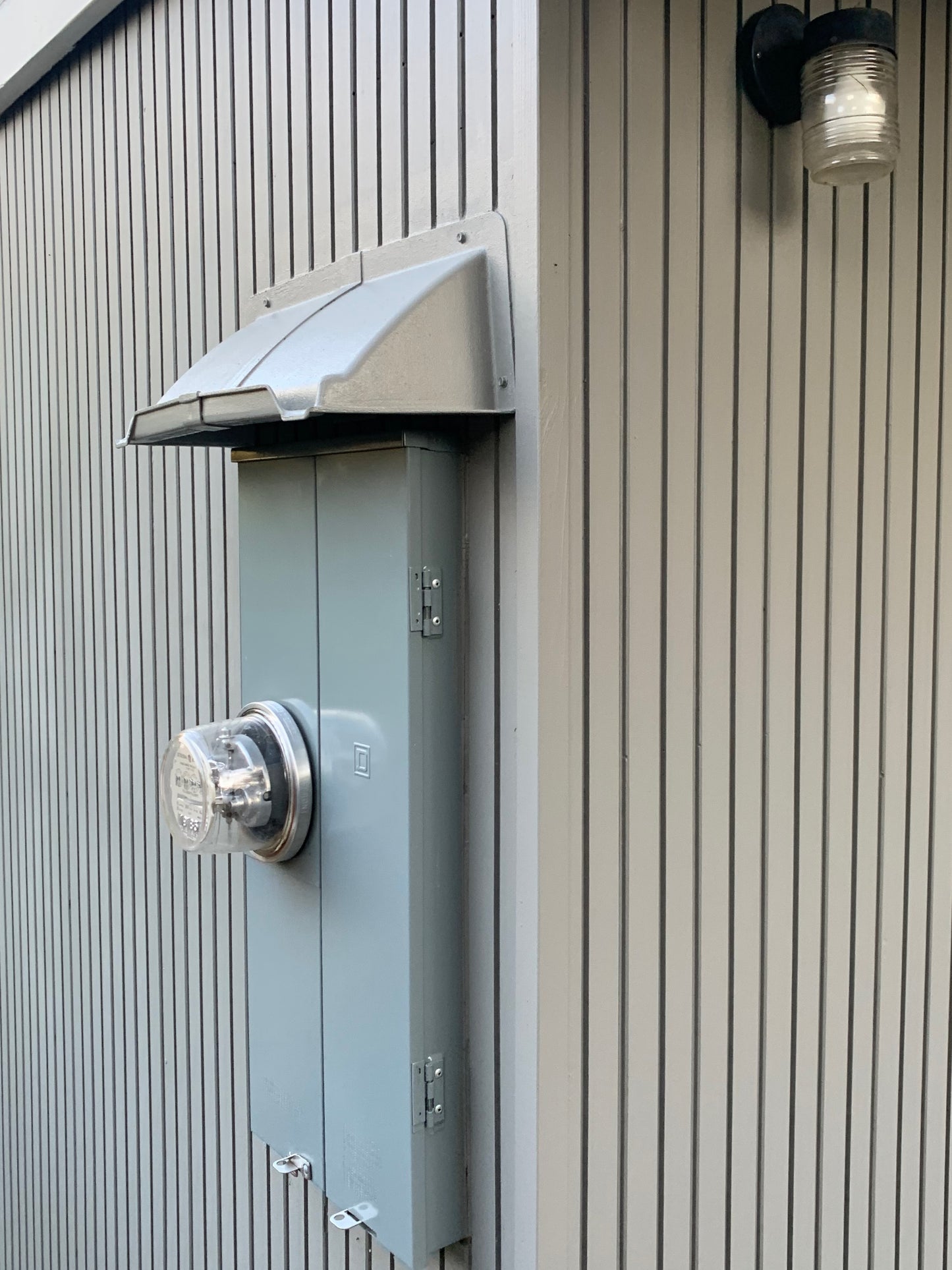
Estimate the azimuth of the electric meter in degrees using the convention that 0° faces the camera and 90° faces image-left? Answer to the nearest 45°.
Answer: approximately 45°

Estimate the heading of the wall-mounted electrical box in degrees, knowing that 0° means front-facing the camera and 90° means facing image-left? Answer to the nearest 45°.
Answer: approximately 45°
